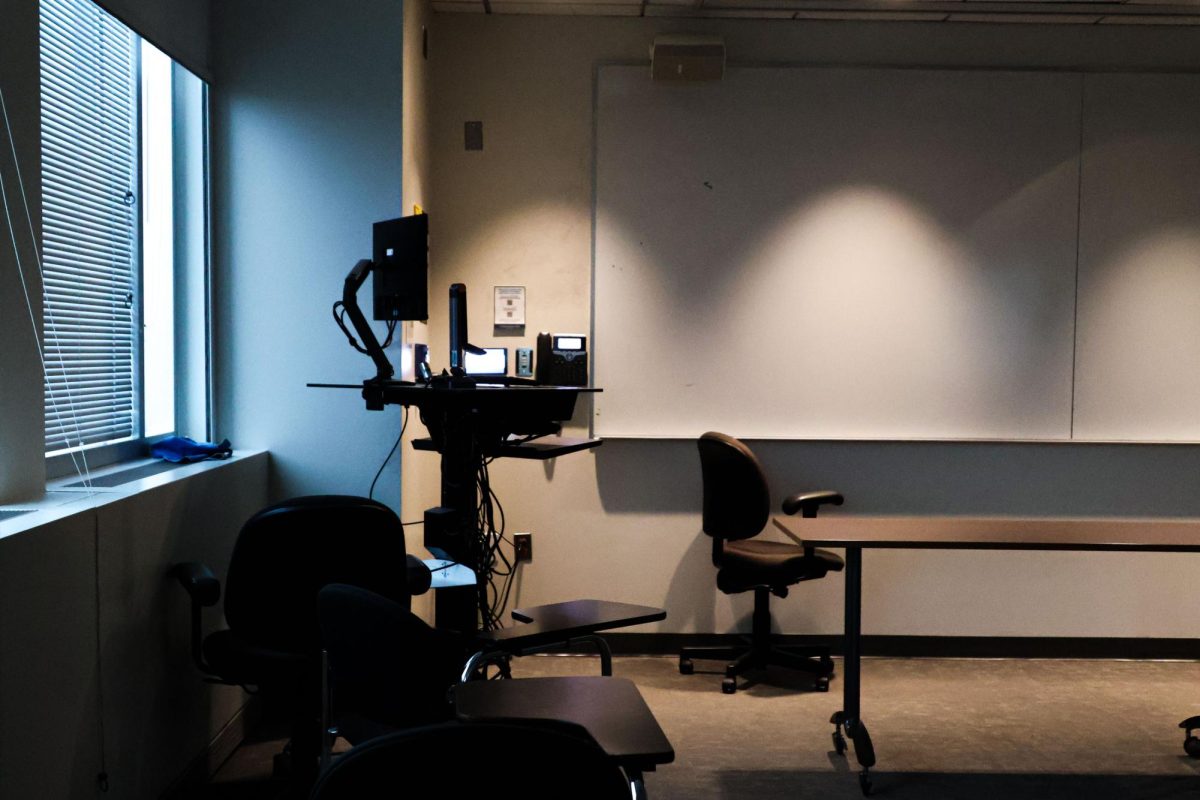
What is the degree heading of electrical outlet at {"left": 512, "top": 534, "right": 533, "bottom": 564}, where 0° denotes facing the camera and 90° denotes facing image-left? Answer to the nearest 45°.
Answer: approximately 0°

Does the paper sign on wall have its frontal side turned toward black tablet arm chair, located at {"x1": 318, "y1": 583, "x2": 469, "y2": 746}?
yes

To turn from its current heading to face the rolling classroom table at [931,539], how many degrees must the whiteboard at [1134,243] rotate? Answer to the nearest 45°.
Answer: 0° — it already faces it

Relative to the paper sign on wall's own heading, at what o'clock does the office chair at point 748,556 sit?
The office chair is roughly at 10 o'clock from the paper sign on wall.

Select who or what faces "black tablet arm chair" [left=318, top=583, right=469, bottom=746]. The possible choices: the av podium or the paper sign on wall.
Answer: the paper sign on wall

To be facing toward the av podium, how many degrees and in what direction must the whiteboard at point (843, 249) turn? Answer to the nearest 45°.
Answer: approximately 45° to its right

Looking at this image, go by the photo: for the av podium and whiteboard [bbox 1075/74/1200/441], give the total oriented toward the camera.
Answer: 1
